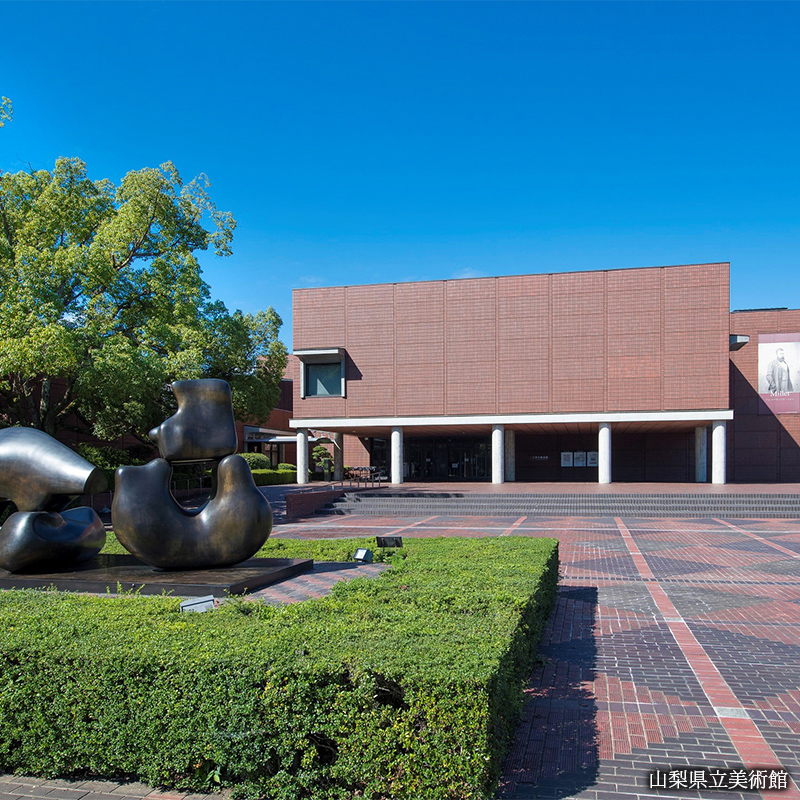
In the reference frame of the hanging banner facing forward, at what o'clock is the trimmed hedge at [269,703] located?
The trimmed hedge is roughly at 12 o'clock from the hanging banner.

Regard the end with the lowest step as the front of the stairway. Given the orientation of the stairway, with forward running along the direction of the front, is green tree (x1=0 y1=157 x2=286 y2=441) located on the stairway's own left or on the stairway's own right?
on the stairway's own right

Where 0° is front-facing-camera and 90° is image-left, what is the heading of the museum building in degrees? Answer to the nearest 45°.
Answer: approximately 0°

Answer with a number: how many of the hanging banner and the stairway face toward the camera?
2

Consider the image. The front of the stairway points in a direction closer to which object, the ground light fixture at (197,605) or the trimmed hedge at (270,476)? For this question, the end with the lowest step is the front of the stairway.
the ground light fixture

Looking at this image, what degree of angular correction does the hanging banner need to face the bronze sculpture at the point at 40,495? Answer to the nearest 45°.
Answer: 0° — it already faces it

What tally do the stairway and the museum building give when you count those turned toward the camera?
2

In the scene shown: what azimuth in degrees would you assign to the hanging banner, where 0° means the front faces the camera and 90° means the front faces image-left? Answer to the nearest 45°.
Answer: approximately 0°
